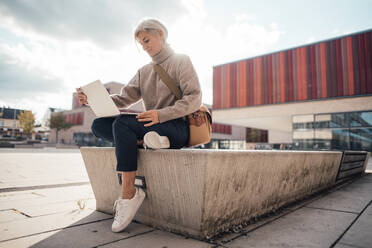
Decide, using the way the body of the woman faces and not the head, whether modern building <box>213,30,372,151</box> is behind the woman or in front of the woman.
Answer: behind

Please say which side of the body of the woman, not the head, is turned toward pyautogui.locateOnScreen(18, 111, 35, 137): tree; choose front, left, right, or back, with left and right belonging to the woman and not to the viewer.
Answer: right

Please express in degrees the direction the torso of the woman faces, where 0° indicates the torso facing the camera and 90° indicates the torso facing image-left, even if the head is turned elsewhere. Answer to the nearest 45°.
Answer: approximately 45°
